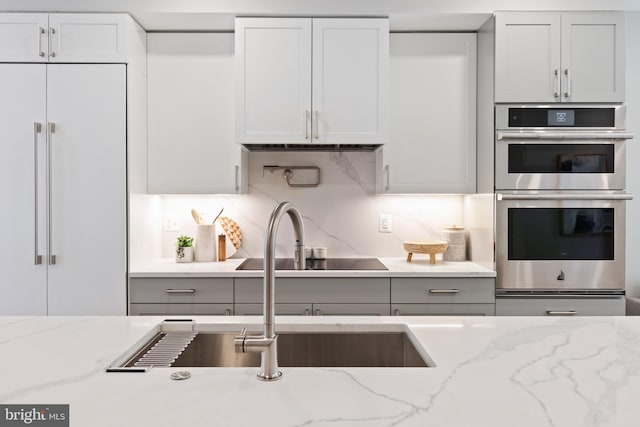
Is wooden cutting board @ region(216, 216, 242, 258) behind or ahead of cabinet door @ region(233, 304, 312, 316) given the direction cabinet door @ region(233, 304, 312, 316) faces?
behind

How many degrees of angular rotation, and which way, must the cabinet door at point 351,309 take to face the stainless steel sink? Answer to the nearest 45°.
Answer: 0° — it already faces it

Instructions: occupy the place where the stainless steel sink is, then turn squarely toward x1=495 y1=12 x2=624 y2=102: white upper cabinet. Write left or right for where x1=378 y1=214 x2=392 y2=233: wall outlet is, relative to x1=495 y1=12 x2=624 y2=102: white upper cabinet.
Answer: left

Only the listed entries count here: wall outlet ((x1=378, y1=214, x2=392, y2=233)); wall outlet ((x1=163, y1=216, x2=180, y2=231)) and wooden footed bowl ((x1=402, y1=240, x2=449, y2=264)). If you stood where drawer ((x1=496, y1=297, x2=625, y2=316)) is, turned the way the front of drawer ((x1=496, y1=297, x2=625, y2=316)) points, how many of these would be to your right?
3

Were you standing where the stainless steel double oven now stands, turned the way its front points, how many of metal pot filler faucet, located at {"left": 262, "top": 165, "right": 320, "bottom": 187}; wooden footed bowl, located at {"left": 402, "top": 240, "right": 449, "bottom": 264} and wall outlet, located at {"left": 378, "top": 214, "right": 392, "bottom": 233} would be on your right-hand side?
3

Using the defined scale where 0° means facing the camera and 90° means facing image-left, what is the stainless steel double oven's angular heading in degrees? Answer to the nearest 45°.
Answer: approximately 0°

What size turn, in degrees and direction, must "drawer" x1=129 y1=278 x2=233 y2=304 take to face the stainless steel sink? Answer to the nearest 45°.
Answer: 0° — it already faces it

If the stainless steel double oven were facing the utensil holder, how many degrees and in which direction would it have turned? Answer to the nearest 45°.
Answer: approximately 90° to its right

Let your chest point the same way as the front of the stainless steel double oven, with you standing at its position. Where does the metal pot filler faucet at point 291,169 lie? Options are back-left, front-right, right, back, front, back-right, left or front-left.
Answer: right

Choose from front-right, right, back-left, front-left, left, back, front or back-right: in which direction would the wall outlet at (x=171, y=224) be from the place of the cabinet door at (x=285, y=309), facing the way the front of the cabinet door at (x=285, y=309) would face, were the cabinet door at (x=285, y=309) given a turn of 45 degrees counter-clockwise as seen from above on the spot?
back
